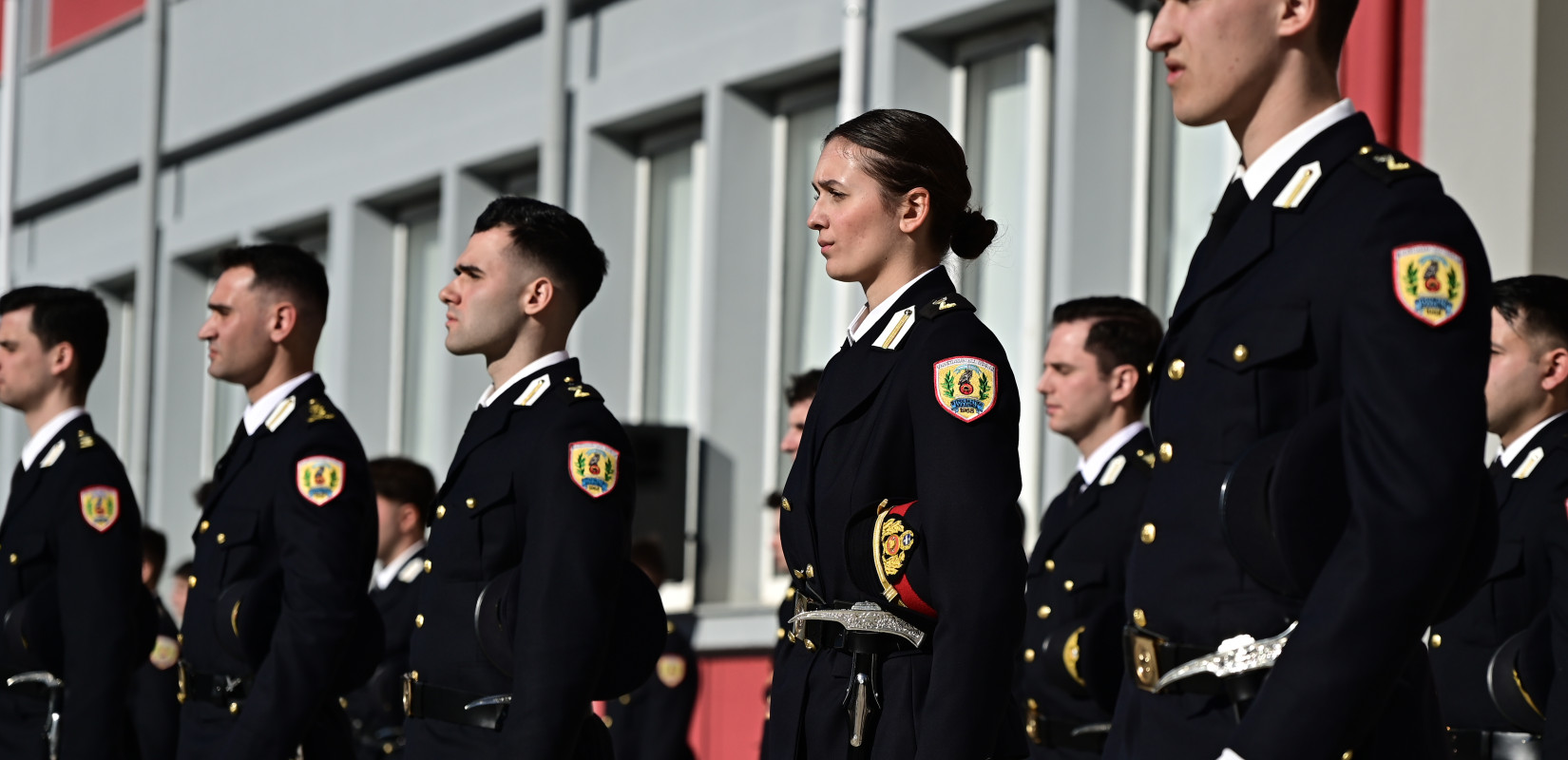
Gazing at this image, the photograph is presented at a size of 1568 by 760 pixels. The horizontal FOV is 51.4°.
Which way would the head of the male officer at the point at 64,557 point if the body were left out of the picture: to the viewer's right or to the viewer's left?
to the viewer's left

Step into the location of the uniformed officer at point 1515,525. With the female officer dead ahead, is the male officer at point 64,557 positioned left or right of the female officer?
right

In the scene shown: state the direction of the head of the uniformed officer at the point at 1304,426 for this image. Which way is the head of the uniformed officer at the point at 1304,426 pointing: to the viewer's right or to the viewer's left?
to the viewer's left

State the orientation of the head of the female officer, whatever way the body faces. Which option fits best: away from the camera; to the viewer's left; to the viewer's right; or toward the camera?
to the viewer's left

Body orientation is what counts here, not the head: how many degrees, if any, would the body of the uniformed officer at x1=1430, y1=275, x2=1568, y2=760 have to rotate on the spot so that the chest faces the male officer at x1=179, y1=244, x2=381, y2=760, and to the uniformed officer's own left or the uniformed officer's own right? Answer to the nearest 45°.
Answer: approximately 45° to the uniformed officer's own right

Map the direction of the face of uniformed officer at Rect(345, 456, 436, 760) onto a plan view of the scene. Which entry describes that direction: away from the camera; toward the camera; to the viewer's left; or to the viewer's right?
to the viewer's left

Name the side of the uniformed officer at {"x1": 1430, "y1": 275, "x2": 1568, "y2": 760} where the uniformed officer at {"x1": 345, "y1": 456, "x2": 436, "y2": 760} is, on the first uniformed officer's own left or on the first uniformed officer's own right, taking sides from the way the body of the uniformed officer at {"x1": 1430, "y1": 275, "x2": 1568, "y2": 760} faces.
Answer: on the first uniformed officer's own right

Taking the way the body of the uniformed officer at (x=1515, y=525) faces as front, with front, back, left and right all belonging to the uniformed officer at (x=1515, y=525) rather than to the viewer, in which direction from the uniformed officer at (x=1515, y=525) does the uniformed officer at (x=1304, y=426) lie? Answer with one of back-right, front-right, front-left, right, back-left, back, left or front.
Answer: front-left

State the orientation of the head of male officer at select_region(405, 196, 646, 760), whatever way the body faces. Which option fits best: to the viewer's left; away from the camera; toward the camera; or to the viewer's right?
to the viewer's left

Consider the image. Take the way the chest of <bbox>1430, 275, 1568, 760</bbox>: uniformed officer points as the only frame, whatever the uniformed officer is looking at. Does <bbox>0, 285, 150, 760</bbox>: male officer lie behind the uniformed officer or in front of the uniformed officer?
in front

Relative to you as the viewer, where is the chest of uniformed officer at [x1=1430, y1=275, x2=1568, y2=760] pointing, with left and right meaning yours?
facing the viewer and to the left of the viewer

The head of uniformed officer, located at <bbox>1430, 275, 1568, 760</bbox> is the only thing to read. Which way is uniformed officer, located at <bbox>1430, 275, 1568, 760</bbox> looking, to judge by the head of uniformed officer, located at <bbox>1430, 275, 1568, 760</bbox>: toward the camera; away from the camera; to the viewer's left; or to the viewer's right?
to the viewer's left

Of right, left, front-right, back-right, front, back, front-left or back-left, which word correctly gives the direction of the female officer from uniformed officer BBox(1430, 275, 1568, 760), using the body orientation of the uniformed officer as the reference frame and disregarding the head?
front

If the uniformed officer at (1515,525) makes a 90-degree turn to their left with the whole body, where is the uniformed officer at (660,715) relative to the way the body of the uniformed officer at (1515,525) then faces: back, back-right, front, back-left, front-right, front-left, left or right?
back
